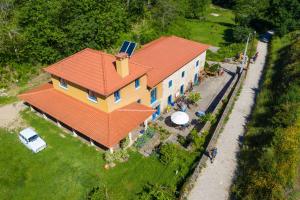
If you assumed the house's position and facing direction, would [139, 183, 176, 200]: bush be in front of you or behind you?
in front

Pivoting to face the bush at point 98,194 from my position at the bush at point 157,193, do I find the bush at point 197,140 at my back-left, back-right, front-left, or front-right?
back-right

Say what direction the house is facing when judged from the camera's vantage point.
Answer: facing the viewer and to the right of the viewer

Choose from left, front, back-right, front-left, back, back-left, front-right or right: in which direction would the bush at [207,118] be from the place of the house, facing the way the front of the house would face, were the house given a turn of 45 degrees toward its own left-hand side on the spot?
front

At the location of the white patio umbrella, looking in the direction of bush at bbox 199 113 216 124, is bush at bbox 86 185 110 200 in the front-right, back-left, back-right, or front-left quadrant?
back-right
